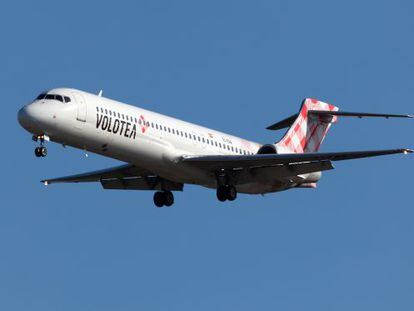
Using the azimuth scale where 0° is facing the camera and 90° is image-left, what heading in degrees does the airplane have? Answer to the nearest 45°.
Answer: approximately 45°
